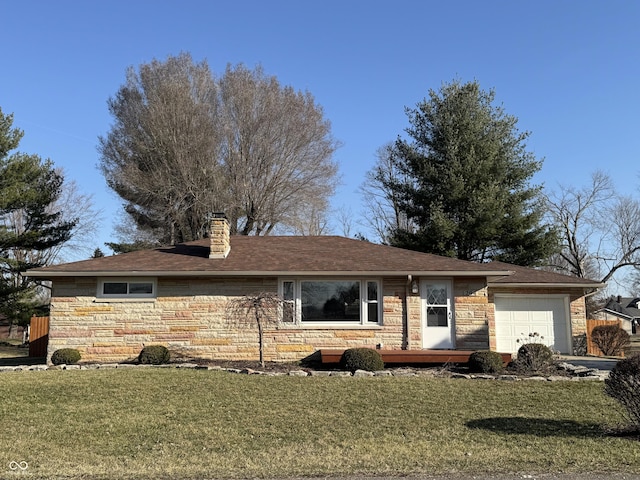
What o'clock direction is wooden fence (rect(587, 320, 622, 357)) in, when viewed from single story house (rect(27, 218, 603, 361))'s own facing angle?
The wooden fence is roughly at 8 o'clock from the single story house.

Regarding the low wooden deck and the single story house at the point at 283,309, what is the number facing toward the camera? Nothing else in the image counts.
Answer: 2

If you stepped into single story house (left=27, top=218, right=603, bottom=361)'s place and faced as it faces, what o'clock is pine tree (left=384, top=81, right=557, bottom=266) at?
The pine tree is roughly at 7 o'clock from the single story house.

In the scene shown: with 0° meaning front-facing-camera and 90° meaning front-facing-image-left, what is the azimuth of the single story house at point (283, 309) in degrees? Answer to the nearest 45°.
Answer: approximately 0°

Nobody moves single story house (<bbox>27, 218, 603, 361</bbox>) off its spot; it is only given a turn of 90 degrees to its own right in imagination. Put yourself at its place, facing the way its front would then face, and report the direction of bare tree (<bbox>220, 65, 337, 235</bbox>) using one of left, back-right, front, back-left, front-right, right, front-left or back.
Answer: right

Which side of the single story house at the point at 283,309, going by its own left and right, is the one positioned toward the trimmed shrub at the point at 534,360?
left

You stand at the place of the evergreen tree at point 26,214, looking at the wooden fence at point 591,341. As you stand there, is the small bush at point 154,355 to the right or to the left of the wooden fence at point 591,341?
right
